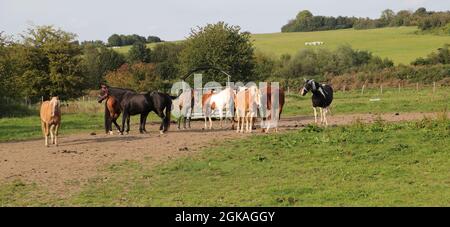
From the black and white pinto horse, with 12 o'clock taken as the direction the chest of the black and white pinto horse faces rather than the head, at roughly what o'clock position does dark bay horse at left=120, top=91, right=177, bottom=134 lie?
The dark bay horse is roughly at 1 o'clock from the black and white pinto horse.

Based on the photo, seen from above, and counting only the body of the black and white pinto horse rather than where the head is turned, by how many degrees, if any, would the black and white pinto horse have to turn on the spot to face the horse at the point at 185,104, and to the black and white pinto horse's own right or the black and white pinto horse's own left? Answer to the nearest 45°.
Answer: approximately 45° to the black and white pinto horse's own right

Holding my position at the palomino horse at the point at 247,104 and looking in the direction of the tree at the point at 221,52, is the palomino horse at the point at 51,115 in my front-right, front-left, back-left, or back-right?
back-left
